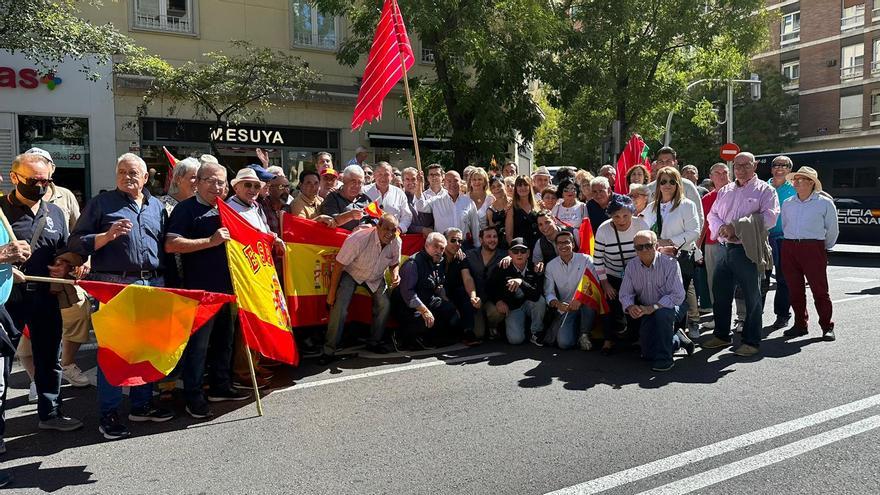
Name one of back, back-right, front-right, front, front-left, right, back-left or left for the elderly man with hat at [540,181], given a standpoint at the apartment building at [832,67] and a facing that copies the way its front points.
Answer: front-left

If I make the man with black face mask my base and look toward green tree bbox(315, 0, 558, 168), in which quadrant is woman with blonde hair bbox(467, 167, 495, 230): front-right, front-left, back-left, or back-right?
front-right

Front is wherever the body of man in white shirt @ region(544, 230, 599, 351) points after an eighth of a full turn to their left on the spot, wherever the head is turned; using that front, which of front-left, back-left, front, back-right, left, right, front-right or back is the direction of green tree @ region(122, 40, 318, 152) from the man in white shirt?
back

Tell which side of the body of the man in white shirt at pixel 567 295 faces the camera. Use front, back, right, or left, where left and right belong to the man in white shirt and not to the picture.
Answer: front

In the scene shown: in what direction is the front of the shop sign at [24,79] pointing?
toward the camera

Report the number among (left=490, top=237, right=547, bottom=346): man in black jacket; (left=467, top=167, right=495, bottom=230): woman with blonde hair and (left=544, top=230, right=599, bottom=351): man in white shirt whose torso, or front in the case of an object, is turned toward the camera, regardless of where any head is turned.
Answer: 3

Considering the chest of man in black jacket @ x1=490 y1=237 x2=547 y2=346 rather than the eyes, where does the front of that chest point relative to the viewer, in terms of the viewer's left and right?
facing the viewer

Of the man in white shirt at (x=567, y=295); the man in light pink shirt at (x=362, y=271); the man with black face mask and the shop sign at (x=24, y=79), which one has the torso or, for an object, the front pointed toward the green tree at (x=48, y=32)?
the shop sign

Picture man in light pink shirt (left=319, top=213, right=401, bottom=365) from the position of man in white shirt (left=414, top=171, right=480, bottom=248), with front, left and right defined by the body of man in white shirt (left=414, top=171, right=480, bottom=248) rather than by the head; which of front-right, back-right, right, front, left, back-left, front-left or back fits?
front-right

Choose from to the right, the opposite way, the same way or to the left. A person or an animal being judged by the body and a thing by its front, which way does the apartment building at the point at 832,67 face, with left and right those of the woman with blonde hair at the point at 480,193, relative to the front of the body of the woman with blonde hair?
to the right

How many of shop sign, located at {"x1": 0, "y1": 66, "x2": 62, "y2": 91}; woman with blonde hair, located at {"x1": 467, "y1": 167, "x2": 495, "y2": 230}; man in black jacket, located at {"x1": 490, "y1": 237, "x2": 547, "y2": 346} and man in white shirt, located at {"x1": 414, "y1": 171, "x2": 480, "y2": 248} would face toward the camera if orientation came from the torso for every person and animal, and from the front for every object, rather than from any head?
4

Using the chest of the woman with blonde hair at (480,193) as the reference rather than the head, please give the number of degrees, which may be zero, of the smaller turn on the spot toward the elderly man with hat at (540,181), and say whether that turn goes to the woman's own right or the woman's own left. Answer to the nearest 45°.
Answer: approximately 135° to the woman's own left

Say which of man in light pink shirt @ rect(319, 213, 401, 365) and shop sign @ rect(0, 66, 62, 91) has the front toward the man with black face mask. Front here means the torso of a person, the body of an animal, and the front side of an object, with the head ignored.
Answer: the shop sign
